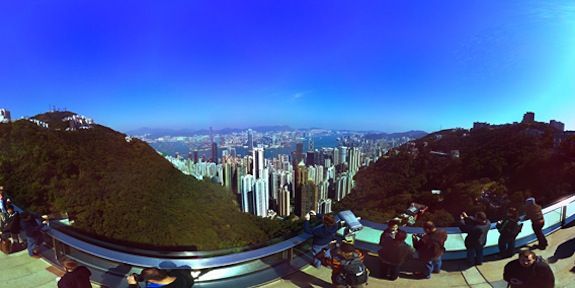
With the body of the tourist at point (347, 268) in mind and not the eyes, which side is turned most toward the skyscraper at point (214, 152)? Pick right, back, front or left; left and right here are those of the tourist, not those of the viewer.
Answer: left

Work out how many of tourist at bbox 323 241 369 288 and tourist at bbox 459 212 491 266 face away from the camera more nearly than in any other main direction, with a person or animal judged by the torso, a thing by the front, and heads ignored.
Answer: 2

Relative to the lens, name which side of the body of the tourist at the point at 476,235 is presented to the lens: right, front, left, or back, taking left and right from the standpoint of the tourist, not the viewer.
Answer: back

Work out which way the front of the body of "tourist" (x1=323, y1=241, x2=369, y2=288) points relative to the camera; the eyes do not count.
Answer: away from the camera

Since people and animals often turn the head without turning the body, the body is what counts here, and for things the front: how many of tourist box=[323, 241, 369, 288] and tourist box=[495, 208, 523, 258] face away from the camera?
2

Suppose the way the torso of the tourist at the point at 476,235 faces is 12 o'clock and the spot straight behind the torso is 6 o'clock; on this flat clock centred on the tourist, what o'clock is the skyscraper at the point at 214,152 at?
The skyscraper is roughly at 8 o'clock from the tourist.

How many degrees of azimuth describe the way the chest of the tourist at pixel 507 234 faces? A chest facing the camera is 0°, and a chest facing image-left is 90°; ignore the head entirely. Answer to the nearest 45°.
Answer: approximately 180°

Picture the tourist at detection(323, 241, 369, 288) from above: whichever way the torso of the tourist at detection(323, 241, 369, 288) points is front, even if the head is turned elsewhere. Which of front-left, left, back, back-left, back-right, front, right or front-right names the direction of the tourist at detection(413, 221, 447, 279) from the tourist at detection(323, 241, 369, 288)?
front-right

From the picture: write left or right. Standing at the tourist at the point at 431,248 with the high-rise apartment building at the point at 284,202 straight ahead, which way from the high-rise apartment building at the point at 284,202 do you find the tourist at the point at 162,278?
left

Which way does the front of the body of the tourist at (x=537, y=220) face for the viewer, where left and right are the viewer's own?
facing away from the viewer and to the left of the viewer
